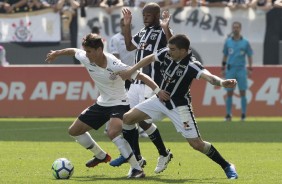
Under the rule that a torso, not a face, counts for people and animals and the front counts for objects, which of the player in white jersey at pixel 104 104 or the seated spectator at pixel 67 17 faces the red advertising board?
the seated spectator

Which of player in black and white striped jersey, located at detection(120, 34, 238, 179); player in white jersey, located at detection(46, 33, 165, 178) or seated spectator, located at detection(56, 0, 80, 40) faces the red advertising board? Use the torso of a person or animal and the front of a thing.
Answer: the seated spectator

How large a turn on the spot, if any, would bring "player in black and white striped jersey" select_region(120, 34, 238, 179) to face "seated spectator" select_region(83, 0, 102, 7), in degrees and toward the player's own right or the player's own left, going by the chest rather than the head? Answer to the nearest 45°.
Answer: approximately 135° to the player's own right

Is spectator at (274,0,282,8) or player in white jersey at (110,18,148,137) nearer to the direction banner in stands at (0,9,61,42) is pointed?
the player in white jersey

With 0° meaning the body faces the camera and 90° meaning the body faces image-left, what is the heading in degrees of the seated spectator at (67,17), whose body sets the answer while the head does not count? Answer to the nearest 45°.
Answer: approximately 0°

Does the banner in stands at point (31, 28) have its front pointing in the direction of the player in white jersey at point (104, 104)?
yes
